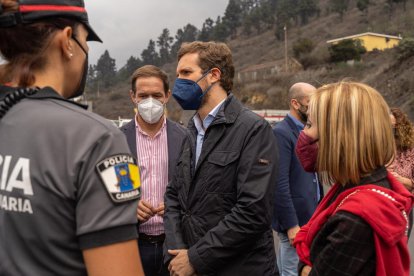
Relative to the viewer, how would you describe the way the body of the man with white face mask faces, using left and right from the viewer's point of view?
facing the viewer

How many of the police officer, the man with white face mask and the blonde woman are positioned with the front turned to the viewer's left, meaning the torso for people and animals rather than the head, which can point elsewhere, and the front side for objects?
1

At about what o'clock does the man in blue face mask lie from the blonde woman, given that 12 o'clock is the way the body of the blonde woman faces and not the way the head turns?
The man in blue face mask is roughly at 1 o'clock from the blonde woman.

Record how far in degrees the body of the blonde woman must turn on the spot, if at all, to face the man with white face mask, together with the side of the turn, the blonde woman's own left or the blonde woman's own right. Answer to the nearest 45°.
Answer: approximately 45° to the blonde woman's own right

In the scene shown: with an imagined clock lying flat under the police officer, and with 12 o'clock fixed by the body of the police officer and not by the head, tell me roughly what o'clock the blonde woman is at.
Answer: The blonde woman is roughly at 1 o'clock from the police officer.

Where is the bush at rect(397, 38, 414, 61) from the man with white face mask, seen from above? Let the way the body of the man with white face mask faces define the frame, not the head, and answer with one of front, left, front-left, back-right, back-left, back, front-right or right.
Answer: back-left

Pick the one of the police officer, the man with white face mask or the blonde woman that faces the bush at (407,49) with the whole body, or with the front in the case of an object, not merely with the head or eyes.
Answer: the police officer

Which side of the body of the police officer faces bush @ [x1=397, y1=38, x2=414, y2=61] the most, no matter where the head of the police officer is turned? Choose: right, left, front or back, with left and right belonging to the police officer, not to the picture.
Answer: front

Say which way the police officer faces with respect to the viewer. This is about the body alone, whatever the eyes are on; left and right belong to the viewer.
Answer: facing away from the viewer and to the right of the viewer

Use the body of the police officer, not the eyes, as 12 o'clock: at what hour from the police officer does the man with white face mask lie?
The man with white face mask is roughly at 11 o'clock from the police officer.

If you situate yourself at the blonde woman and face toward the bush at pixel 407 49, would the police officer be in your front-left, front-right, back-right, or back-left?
back-left

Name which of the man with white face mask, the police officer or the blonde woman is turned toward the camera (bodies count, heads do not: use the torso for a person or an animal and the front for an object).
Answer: the man with white face mask

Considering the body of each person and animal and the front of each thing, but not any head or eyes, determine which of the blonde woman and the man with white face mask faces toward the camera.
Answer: the man with white face mask

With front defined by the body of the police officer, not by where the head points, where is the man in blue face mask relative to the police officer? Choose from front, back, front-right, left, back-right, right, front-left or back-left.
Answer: front

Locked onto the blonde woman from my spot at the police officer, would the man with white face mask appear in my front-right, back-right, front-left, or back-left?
front-left

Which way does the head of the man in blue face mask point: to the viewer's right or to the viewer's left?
to the viewer's left

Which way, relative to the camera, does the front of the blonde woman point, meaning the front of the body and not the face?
to the viewer's left
